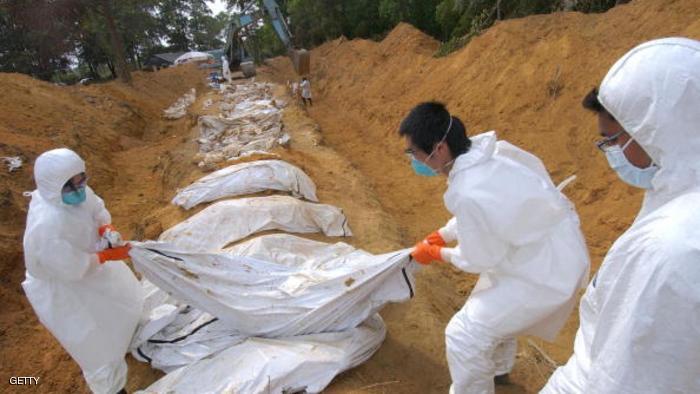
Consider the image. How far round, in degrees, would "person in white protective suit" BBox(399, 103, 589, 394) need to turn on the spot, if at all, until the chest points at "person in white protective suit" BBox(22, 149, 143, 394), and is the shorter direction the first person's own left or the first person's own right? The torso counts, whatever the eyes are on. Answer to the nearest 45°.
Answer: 0° — they already face them

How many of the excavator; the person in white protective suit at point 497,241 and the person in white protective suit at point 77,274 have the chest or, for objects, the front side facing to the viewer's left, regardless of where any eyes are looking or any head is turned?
1

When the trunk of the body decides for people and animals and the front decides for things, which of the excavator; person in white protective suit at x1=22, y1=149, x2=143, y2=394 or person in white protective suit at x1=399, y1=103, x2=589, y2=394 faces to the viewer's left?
person in white protective suit at x1=399, y1=103, x2=589, y2=394

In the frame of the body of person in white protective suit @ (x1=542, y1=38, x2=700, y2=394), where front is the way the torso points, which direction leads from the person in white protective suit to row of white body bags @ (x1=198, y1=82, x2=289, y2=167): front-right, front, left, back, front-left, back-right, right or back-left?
front-right

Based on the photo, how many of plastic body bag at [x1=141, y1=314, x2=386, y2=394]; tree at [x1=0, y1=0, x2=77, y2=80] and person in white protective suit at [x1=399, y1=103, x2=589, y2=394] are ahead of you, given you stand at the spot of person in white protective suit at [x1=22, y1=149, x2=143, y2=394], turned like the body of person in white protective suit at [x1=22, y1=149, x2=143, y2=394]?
2

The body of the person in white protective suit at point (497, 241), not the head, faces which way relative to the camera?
to the viewer's left

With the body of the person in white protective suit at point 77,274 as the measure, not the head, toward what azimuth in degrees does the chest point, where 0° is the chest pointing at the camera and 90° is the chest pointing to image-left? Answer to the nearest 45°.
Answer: approximately 315°

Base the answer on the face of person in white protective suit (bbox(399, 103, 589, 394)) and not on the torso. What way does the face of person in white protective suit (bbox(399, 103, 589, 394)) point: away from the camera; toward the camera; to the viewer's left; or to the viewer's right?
to the viewer's left

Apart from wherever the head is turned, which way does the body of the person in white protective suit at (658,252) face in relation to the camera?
to the viewer's left

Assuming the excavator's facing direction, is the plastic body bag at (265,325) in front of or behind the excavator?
in front

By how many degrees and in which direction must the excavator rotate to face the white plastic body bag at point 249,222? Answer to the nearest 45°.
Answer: approximately 45° to its right

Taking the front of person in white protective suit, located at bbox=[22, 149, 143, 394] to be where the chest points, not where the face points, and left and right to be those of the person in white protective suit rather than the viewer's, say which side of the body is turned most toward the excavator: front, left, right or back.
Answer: left

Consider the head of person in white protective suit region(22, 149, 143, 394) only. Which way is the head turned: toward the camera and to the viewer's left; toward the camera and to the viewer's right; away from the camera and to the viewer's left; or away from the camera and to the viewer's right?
toward the camera and to the viewer's right

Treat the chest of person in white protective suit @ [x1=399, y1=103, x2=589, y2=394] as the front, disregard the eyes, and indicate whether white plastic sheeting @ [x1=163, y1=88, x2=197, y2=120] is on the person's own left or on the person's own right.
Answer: on the person's own right

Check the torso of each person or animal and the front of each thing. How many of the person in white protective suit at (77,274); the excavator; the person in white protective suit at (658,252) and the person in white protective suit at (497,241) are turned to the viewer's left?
2

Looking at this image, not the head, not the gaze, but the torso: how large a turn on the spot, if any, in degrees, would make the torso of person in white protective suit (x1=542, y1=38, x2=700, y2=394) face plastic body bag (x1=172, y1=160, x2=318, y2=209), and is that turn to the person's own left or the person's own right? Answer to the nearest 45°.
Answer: approximately 45° to the person's own right
